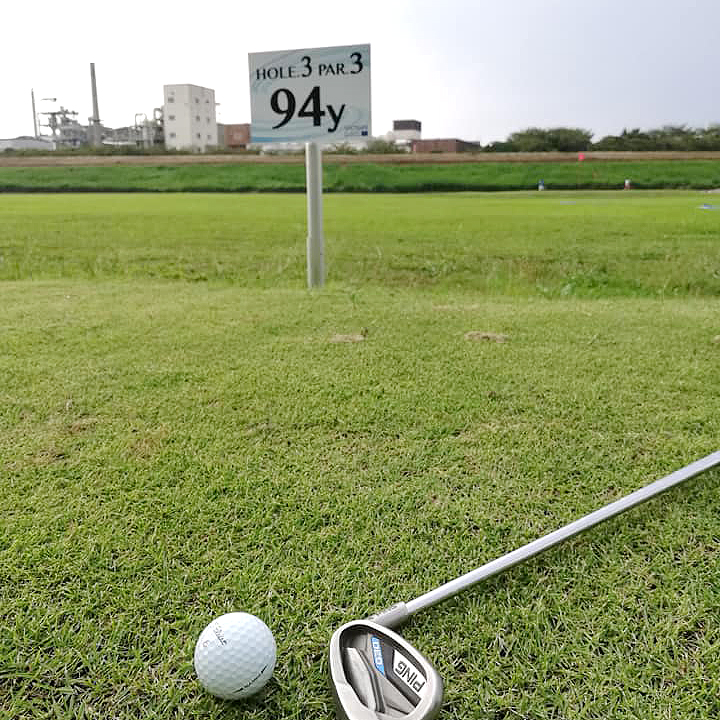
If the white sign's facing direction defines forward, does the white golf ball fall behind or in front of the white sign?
in front

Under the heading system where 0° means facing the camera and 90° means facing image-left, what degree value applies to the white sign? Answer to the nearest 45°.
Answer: approximately 0°

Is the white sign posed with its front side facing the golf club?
yes
